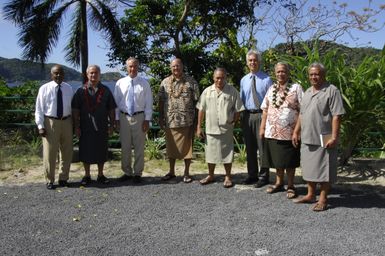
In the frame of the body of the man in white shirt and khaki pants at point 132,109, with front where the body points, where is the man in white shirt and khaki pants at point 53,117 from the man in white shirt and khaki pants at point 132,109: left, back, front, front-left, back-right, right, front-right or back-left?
right

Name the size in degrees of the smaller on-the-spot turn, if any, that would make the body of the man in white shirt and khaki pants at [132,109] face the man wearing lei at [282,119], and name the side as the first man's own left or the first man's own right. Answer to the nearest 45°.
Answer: approximately 45° to the first man's own left

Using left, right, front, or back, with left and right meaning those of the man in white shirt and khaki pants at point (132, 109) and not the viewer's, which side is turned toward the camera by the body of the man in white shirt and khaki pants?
front

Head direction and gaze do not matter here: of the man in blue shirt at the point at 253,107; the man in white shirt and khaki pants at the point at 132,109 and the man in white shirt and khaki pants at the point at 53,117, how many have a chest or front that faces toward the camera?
3

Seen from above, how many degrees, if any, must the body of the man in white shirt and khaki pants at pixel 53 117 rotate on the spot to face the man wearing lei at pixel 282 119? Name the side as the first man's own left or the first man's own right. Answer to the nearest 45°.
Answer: approximately 45° to the first man's own left

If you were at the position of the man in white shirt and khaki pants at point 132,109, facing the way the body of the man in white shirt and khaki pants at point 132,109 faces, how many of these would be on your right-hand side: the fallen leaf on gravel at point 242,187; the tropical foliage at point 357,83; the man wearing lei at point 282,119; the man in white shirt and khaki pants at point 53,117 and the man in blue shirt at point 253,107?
1

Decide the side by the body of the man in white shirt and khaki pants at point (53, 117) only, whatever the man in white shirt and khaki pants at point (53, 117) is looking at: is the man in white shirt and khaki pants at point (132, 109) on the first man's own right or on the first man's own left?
on the first man's own left

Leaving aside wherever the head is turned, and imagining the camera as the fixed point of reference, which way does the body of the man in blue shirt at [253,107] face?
toward the camera

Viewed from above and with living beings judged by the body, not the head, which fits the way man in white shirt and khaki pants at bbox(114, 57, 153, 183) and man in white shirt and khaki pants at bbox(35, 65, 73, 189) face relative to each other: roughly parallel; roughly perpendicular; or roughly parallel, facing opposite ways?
roughly parallel

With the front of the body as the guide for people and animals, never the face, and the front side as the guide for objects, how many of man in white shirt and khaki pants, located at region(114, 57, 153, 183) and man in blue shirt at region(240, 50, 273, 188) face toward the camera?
2

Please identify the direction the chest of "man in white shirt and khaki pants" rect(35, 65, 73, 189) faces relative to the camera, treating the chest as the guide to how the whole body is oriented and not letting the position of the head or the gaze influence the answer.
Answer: toward the camera
